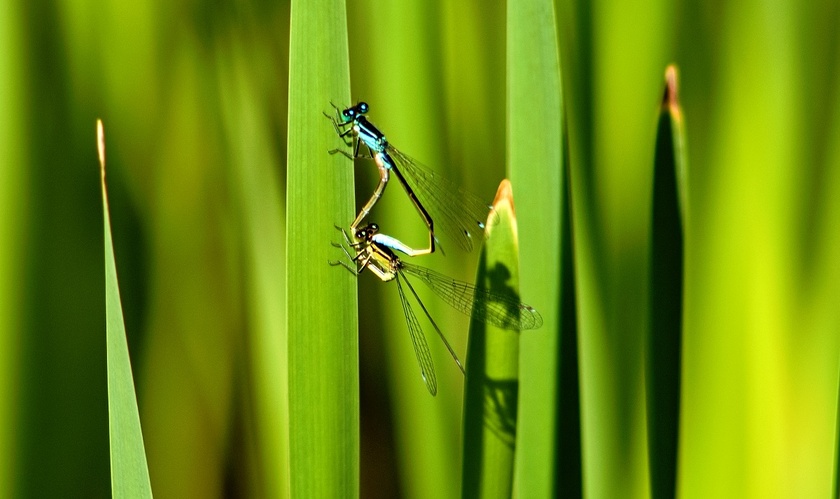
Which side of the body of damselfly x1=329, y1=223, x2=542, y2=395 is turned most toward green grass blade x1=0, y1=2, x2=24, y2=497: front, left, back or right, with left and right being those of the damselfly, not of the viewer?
front

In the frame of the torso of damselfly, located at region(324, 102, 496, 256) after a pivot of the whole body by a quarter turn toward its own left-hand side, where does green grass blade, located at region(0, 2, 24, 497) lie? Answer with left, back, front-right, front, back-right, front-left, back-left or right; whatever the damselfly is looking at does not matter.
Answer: right

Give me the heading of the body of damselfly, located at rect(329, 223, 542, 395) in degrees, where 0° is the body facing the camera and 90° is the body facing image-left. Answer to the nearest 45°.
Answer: approximately 90°

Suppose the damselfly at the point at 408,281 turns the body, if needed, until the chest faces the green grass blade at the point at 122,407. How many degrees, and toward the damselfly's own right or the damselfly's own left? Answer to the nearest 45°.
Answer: approximately 45° to the damselfly's own left

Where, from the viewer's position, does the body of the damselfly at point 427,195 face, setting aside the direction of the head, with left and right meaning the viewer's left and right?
facing to the left of the viewer

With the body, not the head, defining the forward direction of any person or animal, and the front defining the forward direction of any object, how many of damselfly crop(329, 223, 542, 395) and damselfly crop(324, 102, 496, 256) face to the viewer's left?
2

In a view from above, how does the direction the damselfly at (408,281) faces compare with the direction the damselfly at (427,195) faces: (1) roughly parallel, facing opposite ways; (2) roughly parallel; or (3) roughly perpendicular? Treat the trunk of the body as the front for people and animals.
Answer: roughly parallel
